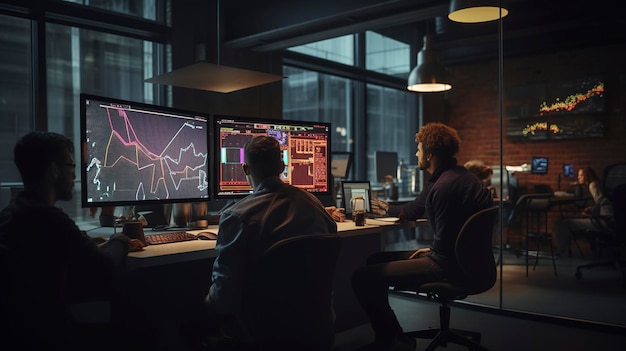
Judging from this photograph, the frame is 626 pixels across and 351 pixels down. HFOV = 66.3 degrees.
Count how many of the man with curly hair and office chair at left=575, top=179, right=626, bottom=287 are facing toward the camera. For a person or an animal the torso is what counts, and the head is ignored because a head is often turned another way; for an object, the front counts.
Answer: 0

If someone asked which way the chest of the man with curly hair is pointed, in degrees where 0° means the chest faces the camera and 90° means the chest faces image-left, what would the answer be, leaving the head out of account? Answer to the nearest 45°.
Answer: approximately 90°

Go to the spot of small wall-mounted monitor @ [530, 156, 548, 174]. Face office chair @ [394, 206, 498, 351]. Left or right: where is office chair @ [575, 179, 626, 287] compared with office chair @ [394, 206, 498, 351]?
left

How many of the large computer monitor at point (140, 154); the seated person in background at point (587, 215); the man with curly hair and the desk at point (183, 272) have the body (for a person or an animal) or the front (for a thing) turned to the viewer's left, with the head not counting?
2

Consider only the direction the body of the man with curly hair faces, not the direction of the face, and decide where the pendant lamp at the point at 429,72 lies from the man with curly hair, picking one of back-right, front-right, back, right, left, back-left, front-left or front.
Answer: right

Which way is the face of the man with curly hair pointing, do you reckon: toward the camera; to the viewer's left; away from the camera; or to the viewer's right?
to the viewer's left

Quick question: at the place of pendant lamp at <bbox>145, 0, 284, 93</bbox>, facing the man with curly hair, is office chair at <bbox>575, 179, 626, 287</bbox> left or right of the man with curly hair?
left

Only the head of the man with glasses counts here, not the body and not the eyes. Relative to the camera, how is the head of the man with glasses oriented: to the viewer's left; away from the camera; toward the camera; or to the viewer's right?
to the viewer's right

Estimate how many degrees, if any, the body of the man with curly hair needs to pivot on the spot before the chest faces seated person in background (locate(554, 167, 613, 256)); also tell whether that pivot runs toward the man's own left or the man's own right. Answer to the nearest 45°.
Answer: approximately 135° to the man's own right

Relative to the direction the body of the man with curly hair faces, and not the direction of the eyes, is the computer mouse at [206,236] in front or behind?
in front

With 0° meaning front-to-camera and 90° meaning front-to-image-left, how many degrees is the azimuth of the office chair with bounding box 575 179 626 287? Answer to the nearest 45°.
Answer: approximately 90°

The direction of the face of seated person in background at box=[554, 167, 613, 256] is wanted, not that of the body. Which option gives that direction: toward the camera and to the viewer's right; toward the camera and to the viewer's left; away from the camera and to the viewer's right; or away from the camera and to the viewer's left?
toward the camera and to the viewer's left

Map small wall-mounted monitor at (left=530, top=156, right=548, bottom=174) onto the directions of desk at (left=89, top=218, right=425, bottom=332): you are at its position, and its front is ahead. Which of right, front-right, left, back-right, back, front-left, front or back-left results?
back-left
